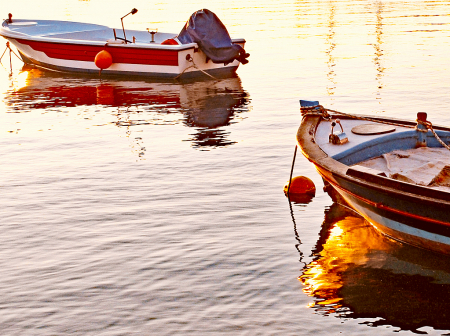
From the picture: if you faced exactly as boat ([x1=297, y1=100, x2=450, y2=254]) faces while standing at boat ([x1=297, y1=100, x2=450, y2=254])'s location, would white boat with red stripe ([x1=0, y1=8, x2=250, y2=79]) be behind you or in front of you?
in front

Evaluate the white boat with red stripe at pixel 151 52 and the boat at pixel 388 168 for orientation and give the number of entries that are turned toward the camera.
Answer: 0

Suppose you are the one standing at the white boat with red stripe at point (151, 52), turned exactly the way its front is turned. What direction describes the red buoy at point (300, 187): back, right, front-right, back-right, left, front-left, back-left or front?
back-left

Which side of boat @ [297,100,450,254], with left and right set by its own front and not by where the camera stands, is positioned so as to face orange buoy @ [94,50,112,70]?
front

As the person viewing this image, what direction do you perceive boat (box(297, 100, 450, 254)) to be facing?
facing away from the viewer and to the left of the viewer

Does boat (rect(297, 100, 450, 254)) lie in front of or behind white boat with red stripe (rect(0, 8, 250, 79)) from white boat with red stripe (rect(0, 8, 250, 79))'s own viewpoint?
behind

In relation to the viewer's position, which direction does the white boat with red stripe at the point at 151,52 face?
facing away from the viewer and to the left of the viewer
